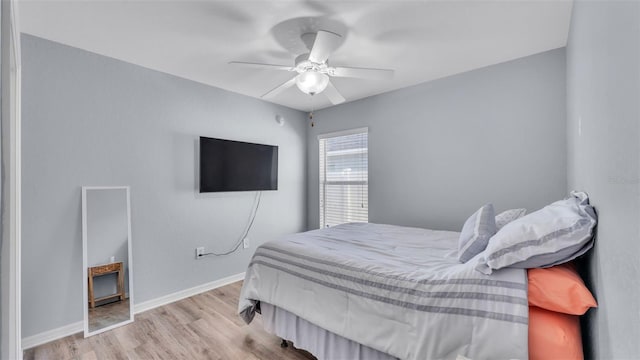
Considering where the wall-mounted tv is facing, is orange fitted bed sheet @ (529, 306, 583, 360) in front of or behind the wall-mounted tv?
in front

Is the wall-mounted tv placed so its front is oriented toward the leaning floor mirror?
no

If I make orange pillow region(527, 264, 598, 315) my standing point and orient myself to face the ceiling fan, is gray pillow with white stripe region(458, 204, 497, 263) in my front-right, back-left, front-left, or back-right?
front-right

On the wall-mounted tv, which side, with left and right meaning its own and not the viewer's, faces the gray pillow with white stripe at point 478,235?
front

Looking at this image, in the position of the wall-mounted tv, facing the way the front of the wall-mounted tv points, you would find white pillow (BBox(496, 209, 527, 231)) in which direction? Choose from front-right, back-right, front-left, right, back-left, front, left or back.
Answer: front

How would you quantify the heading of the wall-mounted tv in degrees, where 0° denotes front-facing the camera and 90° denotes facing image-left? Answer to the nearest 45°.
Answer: approximately 315°

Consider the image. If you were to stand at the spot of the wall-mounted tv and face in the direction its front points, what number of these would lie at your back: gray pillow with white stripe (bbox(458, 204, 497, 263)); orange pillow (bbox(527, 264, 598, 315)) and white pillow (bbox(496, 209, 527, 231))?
0

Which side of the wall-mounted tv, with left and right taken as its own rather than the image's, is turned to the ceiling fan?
front

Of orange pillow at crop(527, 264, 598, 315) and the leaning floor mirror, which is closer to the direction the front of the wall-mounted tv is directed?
the orange pillow

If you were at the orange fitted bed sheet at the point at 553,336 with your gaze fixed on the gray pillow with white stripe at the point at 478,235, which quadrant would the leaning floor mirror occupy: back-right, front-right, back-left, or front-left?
front-left
